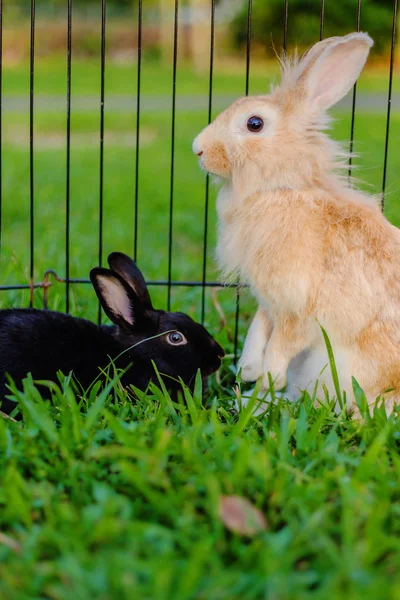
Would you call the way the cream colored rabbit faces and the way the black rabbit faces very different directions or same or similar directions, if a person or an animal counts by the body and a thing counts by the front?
very different directions

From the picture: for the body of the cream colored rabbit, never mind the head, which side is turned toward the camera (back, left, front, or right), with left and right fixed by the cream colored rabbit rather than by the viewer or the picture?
left

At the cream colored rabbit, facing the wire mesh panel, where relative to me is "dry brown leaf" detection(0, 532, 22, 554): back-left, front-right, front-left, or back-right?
back-left

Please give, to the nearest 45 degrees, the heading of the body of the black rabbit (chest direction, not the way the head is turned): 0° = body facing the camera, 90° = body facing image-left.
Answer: approximately 270°

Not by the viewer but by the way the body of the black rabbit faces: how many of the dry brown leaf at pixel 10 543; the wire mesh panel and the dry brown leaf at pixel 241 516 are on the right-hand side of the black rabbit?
2

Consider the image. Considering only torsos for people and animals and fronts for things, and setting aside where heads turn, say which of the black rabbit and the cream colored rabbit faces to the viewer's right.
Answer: the black rabbit

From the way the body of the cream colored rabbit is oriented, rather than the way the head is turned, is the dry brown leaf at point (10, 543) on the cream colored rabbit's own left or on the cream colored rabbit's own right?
on the cream colored rabbit's own left

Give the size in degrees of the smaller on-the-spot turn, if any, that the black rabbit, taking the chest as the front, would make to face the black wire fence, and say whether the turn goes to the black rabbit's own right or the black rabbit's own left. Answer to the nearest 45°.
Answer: approximately 90° to the black rabbit's own left

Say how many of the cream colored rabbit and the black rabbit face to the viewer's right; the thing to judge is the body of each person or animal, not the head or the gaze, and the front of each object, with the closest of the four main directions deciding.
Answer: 1

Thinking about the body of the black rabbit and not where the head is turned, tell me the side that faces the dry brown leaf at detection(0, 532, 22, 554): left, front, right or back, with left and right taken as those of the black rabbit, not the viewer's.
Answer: right

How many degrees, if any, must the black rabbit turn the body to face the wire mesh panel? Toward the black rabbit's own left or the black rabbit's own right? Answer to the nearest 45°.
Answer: approximately 90° to the black rabbit's own left
